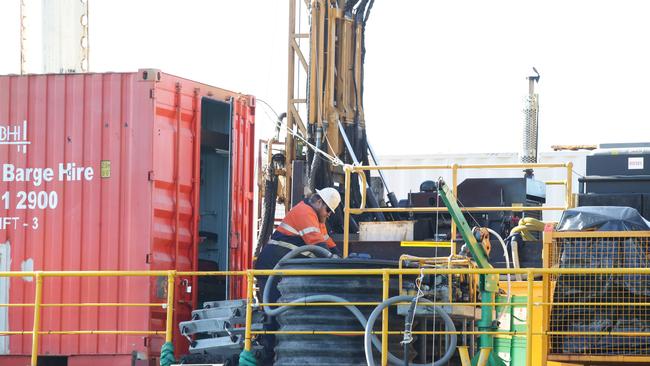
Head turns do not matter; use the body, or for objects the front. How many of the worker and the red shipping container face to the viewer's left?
0

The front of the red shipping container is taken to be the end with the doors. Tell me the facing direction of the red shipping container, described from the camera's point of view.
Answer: facing the viewer and to the right of the viewer

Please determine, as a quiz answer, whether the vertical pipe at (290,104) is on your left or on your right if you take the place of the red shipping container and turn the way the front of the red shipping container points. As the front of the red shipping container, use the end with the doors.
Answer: on your left

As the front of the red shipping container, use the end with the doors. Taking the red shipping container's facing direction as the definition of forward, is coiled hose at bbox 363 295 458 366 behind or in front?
in front

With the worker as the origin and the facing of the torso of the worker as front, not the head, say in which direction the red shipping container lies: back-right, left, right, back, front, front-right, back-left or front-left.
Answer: back

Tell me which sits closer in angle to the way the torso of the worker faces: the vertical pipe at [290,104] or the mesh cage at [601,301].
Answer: the mesh cage

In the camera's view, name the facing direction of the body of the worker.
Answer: to the viewer's right

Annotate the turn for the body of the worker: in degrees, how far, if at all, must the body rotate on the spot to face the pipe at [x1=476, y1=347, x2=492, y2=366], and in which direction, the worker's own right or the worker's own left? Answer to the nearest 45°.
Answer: approximately 45° to the worker's own right

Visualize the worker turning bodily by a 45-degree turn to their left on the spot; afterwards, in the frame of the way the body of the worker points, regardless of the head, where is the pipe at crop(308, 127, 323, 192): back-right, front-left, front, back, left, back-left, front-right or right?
front-left

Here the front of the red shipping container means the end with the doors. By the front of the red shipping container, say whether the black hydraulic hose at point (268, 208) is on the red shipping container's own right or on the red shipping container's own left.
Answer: on the red shipping container's own left

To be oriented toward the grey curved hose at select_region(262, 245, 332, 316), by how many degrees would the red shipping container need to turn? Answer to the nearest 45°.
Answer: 0° — it already faces it
